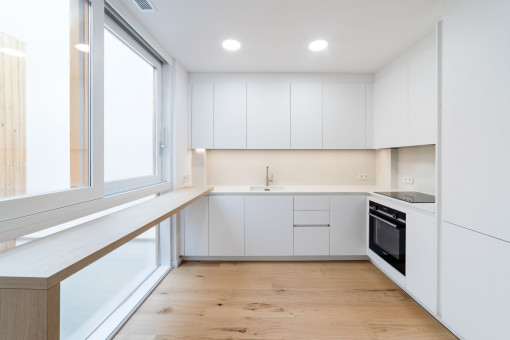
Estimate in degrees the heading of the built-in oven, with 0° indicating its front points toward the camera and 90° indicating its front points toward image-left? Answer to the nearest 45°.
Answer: approximately 45°

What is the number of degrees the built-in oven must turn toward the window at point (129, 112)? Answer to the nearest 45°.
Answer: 0° — it already faces it

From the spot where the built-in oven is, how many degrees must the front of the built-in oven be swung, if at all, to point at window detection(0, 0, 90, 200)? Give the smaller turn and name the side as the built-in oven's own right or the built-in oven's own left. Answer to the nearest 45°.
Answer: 0° — it already faces it
